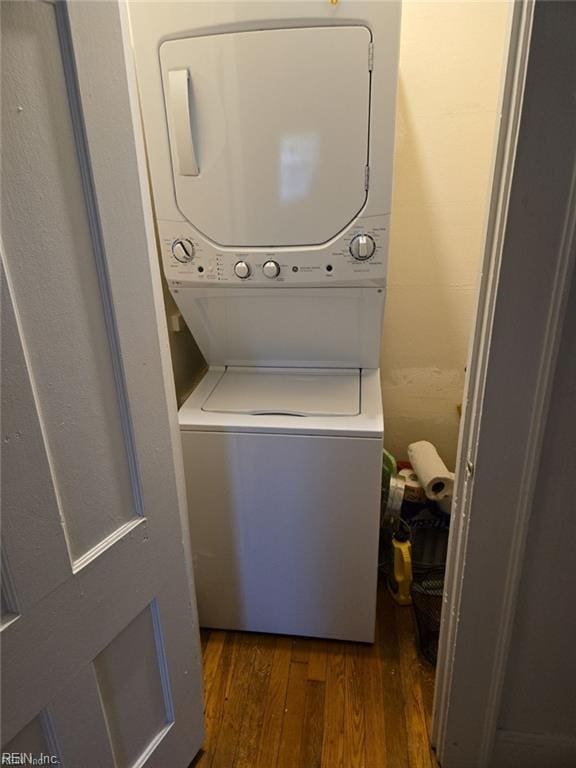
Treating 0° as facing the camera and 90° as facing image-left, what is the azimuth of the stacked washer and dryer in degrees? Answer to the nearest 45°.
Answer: approximately 0°
